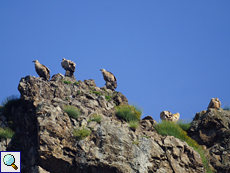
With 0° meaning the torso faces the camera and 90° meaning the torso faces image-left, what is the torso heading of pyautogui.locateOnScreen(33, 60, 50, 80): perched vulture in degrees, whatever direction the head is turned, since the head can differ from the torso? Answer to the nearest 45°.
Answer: approximately 90°

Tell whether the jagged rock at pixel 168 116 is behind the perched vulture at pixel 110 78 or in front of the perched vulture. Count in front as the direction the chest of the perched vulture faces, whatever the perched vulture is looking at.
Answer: behind

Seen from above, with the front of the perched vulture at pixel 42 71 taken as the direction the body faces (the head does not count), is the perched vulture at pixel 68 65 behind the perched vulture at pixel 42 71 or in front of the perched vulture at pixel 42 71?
behind

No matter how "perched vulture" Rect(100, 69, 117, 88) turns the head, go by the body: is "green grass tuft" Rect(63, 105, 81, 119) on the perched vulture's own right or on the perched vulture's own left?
on the perched vulture's own left

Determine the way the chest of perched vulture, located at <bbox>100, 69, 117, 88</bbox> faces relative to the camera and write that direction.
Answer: to the viewer's left

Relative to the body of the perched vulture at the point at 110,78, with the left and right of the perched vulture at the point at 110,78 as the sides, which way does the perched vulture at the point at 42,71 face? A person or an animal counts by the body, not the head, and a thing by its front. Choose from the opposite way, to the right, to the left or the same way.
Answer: the same way

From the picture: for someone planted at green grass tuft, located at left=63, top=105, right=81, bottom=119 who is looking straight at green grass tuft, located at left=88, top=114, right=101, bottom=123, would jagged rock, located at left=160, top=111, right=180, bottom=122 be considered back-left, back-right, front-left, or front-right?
front-left

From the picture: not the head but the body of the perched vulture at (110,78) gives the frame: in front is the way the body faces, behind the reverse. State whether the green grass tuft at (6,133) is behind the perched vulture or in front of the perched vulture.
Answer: in front

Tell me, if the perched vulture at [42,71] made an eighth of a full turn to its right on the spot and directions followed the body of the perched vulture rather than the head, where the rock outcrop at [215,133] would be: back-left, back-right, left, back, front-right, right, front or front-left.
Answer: back-right
